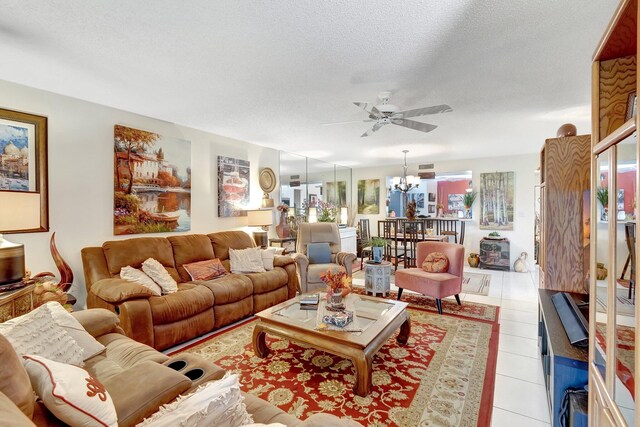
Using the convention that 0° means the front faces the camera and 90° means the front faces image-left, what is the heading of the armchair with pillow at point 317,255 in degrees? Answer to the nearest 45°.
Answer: approximately 0°

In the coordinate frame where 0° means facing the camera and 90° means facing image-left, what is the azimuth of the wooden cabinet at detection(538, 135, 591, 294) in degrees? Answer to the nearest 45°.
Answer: approximately 90°

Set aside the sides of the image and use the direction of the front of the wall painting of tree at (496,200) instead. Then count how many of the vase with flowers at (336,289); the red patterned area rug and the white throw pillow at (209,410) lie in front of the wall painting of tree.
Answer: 3

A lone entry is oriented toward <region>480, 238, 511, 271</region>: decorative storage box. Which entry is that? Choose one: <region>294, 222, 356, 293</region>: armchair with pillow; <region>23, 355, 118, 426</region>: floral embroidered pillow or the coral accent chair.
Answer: the floral embroidered pillow

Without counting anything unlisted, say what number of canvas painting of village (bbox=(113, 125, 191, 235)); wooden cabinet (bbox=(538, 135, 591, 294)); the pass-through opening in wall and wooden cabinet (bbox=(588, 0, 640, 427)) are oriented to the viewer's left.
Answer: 2

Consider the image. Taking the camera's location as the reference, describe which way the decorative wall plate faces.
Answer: facing the viewer and to the right of the viewer

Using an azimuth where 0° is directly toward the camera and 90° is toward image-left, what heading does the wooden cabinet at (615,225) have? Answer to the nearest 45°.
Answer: approximately 90°

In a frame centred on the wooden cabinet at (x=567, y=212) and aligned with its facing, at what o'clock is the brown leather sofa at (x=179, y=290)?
The brown leather sofa is roughly at 11 o'clock from the wooden cabinet.

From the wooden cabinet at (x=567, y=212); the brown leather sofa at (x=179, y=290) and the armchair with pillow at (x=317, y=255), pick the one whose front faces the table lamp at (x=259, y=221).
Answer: the wooden cabinet

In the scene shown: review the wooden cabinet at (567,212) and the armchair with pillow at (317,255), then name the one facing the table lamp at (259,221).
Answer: the wooden cabinet

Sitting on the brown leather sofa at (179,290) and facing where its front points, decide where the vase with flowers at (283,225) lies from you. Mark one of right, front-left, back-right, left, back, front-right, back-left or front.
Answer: left

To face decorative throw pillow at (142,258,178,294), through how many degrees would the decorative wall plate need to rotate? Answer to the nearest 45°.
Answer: approximately 90° to its right

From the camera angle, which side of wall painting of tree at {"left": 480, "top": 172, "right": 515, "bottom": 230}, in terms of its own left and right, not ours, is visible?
front

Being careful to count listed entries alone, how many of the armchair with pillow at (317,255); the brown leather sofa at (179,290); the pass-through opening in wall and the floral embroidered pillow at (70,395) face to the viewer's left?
0

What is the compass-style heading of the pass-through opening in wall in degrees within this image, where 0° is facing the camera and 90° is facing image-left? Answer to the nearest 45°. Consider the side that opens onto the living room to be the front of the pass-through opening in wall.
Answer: approximately 0°

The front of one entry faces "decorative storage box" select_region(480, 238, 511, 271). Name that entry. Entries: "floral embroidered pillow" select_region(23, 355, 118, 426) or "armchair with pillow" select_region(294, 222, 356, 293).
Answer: the floral embroidered pillow

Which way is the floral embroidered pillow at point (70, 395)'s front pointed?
to the viewer's right
